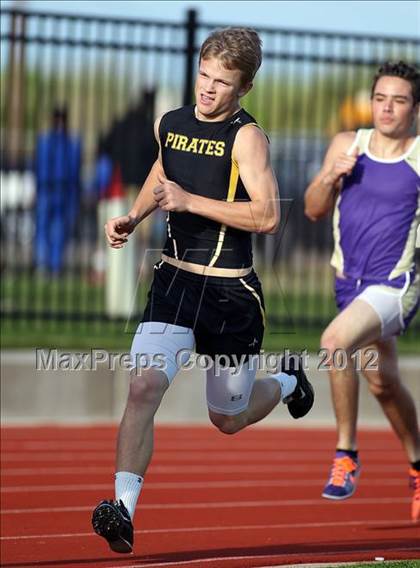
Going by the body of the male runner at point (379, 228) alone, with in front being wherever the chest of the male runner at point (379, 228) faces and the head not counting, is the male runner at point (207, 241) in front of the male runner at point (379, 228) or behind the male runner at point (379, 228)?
in front

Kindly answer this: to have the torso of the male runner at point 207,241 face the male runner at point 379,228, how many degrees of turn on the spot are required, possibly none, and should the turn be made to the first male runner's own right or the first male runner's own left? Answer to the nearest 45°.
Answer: approximately 180°

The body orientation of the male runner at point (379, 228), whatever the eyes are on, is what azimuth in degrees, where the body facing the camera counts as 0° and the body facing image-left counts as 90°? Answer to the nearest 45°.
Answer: approximately 45°

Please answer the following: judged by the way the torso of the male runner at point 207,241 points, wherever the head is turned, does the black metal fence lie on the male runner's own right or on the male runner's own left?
on the male runner's own right

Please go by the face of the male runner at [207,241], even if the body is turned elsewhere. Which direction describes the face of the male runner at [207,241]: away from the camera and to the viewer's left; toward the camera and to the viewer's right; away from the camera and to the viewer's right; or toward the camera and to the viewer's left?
toward the camera and to the viewer's left

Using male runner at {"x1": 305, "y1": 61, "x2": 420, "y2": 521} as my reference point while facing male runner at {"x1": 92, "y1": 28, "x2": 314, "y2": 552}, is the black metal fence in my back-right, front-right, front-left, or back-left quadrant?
back-right

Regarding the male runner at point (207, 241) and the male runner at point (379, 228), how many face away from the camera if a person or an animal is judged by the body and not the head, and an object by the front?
0

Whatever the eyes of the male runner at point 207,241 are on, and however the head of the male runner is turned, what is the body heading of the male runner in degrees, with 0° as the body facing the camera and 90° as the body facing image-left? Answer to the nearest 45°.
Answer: approximately 45°
